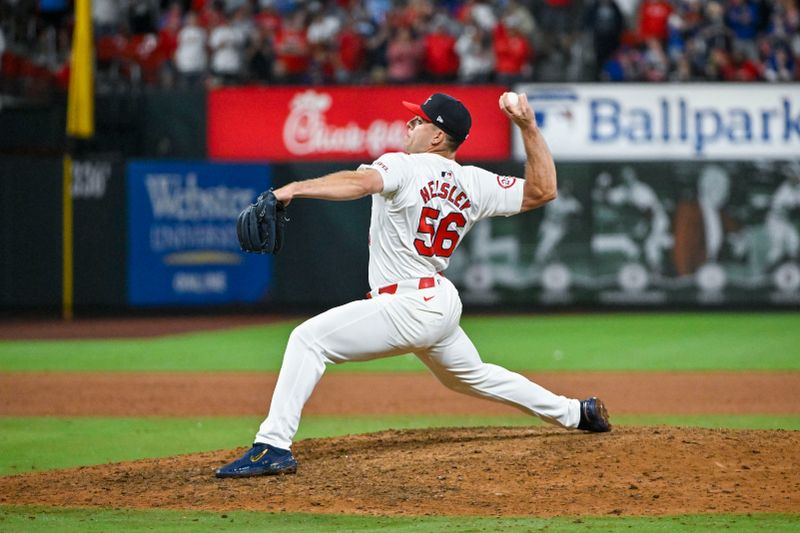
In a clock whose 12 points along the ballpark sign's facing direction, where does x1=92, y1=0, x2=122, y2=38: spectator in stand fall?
The spectator in stand is roughly at 3 o'clock from the ballpark sign.

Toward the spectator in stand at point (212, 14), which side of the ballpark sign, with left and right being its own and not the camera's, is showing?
right

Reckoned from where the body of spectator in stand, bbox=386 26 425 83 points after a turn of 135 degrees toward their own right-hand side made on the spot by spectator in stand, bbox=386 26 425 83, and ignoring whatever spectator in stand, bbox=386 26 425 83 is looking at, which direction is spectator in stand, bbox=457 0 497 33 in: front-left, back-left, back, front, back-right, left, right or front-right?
right

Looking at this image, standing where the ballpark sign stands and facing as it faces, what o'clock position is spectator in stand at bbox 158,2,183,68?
The spectator in stand is roughly at 3 o'clock from the ballpark sign.

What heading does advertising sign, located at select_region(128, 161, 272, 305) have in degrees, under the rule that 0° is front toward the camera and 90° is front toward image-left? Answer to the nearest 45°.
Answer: approximately 0°

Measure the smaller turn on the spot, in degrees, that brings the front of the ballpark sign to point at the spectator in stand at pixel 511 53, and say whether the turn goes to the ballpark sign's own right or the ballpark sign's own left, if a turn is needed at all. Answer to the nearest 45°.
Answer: approximately 90° to the ballpark sign's own right

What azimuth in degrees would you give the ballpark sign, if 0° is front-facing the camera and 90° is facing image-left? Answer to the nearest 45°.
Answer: approximately 0°

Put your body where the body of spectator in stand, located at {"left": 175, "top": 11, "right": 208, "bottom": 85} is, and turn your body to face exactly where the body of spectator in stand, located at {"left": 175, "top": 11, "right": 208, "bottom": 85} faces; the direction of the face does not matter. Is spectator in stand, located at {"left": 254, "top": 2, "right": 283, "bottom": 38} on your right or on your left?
on your left

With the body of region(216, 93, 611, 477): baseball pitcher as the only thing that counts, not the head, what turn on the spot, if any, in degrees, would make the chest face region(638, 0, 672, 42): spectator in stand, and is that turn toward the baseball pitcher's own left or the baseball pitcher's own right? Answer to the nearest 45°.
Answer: approximately 45° to the baseball pitcher's own right

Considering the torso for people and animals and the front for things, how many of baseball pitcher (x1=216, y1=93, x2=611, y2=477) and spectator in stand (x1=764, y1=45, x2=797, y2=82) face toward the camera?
1

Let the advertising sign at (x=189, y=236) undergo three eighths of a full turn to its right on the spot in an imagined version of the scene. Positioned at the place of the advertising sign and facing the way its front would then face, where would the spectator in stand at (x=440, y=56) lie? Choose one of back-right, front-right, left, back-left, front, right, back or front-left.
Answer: back-right

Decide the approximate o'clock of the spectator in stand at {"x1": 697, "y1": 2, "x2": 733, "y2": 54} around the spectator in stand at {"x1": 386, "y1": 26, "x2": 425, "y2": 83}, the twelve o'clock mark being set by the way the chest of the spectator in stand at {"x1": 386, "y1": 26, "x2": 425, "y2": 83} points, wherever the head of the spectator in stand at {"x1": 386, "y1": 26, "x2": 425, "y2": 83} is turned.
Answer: the spectator in stand at {"x1": 697, "y1": 2, "x2": 733, "y2": 54} is roughly at 9 o'clock from the spectator in stand at {"x1": 386, "y1": 26, "x2": 425, "y2": 83}.
